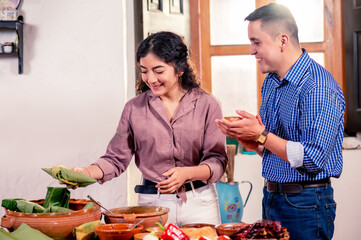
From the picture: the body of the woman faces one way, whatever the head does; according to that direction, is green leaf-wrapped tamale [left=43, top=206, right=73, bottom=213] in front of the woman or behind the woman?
in front

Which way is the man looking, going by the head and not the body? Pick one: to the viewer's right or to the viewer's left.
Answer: to the viewer's left

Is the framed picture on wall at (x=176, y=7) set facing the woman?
yes

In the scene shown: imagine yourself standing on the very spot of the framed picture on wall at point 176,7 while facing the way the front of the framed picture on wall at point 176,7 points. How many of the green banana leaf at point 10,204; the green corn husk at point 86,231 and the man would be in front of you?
3

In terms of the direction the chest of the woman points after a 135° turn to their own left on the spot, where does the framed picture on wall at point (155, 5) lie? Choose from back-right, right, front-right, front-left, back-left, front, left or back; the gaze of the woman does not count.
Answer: front-left

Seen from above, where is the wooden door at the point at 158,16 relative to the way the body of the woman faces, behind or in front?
behind

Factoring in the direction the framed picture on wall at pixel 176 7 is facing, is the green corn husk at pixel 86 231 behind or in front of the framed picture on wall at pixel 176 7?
in front

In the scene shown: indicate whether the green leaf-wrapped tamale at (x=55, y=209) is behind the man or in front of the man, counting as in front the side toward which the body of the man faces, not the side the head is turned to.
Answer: in front

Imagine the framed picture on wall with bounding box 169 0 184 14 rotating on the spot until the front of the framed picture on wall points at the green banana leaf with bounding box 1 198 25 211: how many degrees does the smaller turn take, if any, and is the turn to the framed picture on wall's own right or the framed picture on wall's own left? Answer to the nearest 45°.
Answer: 0° — it already faces it
